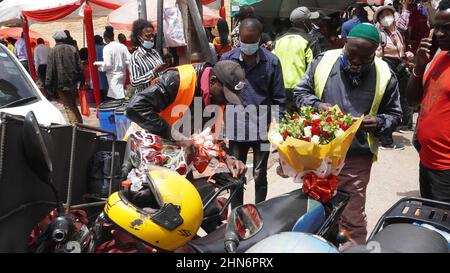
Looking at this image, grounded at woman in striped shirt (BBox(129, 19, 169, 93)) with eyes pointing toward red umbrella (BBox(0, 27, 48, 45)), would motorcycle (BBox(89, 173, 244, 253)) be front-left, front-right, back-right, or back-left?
back-left

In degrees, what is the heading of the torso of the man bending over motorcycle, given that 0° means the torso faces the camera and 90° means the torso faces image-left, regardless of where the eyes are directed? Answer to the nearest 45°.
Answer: approximately 315°

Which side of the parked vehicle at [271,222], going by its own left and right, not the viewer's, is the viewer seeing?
left

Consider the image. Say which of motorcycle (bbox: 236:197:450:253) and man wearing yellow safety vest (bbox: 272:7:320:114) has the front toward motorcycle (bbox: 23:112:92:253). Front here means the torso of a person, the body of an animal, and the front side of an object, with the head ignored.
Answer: motorcycle (bbox: 236:197:450:253)

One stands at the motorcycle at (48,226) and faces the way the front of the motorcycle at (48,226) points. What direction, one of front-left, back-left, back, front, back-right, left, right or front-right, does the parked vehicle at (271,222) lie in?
back

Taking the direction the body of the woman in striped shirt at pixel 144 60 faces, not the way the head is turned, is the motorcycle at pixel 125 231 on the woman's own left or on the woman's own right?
on the woman's own right

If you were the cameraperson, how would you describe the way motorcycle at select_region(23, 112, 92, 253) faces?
facing to the left of the viewer

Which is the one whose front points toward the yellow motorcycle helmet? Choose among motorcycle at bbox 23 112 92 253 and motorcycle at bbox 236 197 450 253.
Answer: motorcycle at bbox 236 197 450 253

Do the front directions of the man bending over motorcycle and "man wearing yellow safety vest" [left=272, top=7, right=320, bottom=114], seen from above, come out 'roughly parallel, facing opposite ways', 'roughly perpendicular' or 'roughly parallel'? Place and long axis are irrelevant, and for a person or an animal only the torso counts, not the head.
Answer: roughly perpendicular

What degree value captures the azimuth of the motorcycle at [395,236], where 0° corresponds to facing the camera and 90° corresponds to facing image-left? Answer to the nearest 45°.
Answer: approximately 90°
